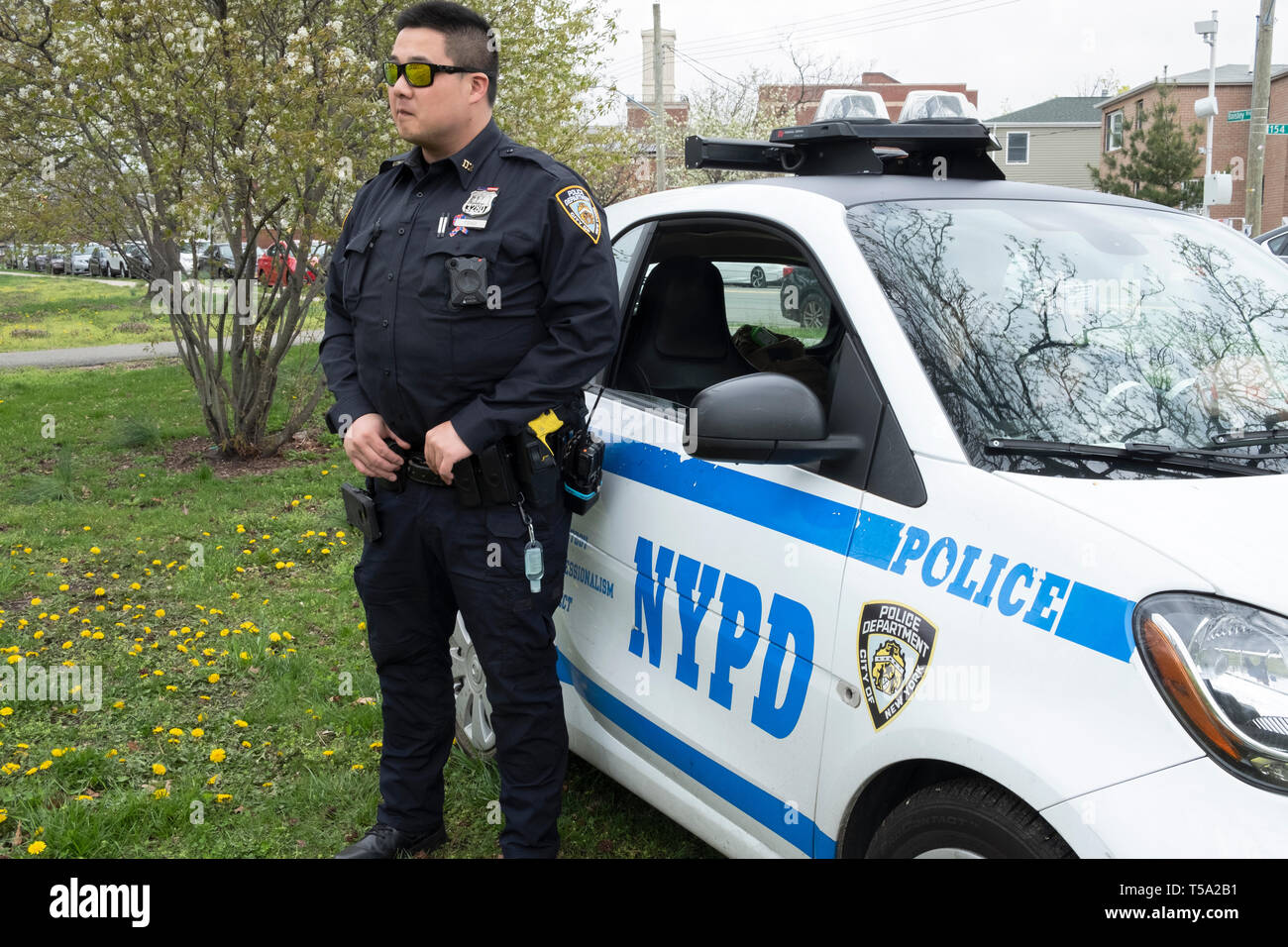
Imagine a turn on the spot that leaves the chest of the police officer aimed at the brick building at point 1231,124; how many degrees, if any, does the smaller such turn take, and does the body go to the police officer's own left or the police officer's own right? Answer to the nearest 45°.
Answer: approximately 180°

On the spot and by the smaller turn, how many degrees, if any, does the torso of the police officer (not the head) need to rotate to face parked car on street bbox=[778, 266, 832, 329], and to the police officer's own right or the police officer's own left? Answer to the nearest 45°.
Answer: approximately 135° to the police officer's own left

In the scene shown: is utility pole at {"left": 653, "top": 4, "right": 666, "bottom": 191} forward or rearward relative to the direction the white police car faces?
rearward

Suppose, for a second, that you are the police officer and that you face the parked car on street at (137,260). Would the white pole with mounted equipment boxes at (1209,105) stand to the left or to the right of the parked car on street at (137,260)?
right

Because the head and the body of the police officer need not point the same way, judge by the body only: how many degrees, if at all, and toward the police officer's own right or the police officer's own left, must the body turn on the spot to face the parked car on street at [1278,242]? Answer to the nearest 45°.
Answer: approximately 180°

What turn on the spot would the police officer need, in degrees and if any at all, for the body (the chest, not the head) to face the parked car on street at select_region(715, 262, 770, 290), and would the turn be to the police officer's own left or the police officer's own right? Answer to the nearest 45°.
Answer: approximately 180°

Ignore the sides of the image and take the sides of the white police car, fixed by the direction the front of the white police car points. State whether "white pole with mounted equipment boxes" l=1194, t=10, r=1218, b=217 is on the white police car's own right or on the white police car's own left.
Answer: on the white police car's own left

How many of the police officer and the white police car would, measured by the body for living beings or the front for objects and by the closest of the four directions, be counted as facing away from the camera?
0

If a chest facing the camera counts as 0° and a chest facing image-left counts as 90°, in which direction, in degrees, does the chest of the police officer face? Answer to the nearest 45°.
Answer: approximately 45°

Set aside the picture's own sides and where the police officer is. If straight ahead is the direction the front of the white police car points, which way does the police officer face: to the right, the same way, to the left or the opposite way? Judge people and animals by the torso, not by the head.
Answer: to the right

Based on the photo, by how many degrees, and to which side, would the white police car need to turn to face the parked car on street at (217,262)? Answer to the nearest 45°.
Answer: approximately 180°
